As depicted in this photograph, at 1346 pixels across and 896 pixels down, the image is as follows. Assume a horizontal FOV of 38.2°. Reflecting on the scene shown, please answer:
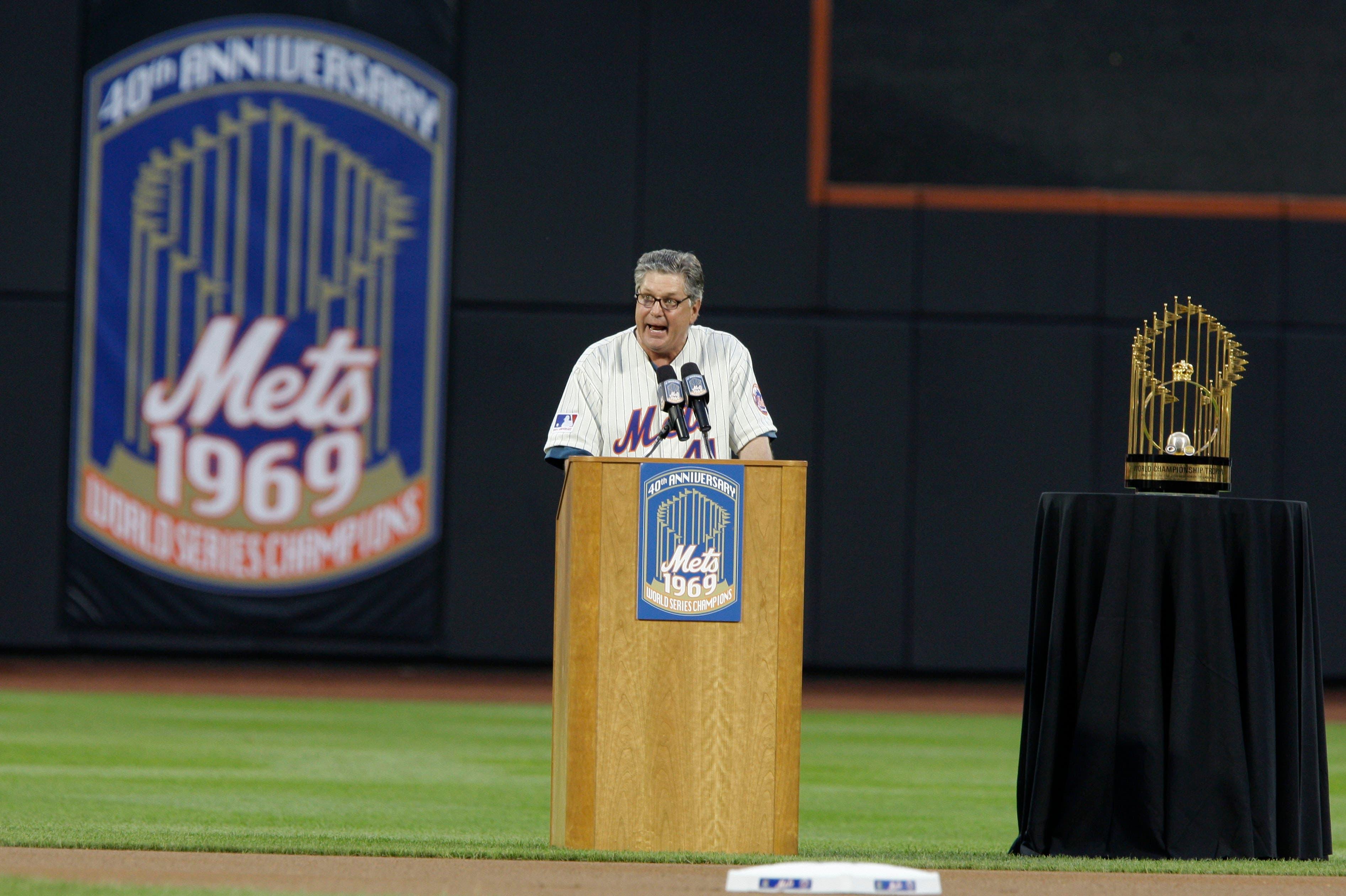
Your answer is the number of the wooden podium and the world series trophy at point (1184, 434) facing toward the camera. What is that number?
2

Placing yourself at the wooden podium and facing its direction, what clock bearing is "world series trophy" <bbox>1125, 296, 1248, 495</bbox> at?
The world series trophy is roughly at 8 o'clock from the wooden podium.

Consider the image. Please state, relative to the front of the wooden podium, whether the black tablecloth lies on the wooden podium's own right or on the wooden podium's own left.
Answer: on the wooden podium's own left

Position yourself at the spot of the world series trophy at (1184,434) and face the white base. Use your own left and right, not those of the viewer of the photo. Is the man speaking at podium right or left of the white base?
right

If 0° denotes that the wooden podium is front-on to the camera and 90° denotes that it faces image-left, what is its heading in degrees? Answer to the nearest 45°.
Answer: approximately 0°
